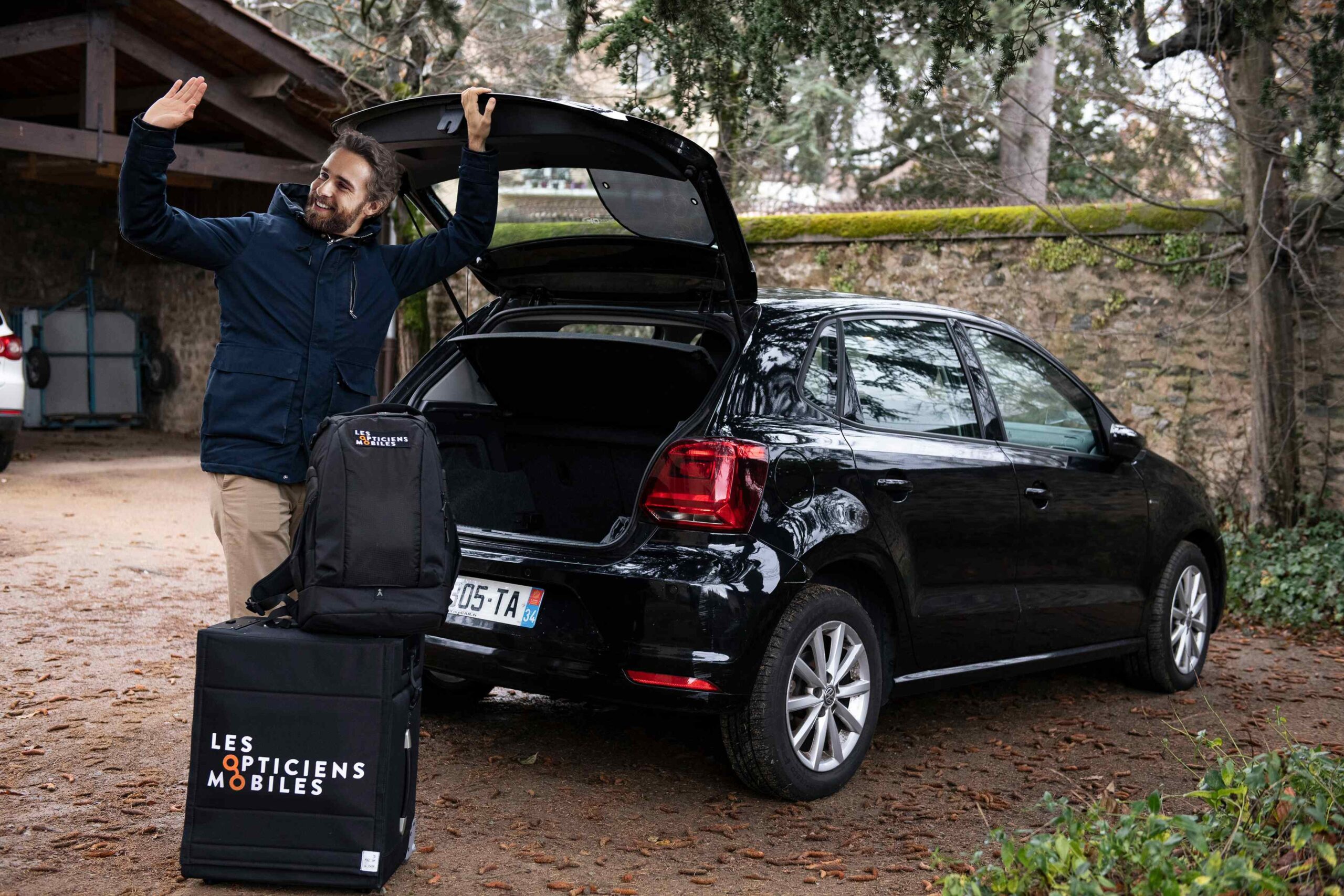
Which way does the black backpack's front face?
toward the camera

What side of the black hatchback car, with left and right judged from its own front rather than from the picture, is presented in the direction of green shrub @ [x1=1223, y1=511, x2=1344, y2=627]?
front

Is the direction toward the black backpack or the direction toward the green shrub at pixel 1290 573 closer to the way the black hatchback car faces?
the green shrub

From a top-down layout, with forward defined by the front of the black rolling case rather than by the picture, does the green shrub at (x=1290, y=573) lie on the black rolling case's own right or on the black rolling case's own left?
on the black rolling case's own left

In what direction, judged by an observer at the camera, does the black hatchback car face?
facing away from the viewer and to the right of the viewer

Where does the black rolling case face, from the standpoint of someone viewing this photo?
facing the viewer

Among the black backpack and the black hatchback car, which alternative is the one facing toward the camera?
the black backpack

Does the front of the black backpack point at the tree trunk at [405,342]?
no

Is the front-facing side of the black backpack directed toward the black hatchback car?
no

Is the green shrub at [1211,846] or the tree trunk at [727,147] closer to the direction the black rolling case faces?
the green shrub

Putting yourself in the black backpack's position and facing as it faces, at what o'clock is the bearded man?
The bearded man is roughly at 5 o'clock from the black backpack.

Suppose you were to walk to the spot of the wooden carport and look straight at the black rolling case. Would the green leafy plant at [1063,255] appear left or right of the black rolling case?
left

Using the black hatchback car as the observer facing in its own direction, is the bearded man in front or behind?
behind

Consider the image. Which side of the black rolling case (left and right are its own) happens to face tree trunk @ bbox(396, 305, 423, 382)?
back

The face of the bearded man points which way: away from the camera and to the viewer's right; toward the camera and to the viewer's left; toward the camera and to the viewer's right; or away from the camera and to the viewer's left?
toward the camera and to the viewer's left
